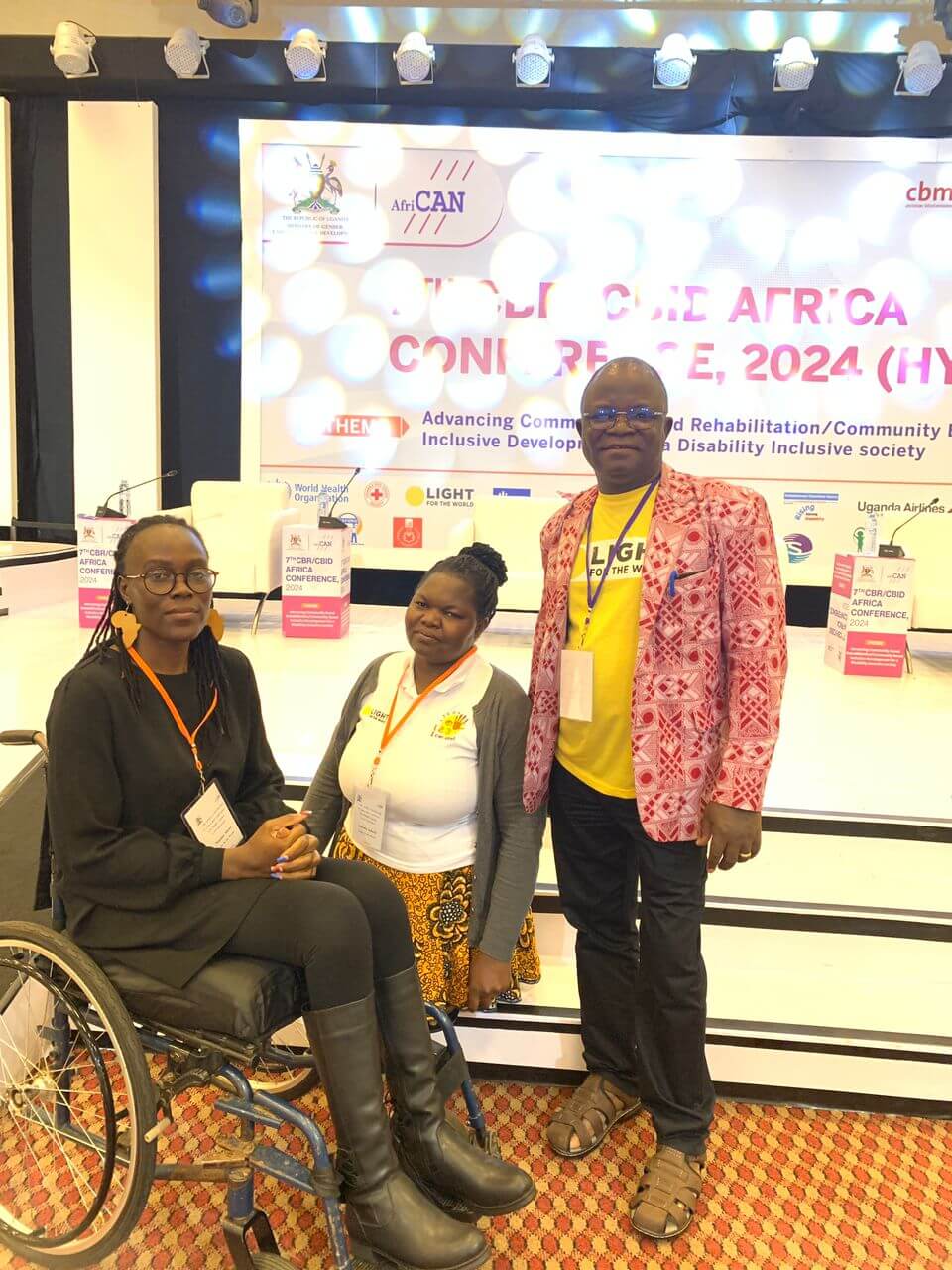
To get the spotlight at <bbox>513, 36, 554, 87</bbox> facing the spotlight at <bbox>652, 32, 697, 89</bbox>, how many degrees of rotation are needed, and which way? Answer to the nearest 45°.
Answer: approximately 90° to its left

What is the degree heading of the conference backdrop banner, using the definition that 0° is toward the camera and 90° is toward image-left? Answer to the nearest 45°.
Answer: approximately 0°

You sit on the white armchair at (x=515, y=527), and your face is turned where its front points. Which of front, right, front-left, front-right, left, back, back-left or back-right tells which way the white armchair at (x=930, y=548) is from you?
left

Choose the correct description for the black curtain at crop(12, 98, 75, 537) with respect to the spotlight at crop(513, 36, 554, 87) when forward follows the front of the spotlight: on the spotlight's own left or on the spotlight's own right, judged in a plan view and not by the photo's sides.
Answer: on the spotlight's own right

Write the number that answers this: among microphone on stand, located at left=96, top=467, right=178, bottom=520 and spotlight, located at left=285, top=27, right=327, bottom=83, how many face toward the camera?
1

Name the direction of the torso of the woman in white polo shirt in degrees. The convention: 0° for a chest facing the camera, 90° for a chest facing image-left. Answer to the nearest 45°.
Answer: approximately 45°

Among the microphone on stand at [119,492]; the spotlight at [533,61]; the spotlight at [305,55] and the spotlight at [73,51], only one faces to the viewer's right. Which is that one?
the microphone on stand

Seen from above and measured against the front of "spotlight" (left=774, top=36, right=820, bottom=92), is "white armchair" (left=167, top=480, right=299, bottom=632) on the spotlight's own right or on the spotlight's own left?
on the spotlight's own right

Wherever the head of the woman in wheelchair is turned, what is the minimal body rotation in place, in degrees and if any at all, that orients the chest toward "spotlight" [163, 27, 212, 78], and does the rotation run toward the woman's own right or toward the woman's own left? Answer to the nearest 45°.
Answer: approximately 135° to the woman's own left

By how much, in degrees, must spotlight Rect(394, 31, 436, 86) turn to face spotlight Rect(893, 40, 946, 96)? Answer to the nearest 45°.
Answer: approximately 90° to its left

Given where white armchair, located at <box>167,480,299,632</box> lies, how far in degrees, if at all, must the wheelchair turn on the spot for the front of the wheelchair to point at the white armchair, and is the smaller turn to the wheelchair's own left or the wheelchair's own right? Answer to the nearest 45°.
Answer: approximately 135° to the wheelchair's own left

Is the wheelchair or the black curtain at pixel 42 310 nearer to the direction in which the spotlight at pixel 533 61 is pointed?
the wheelchair
